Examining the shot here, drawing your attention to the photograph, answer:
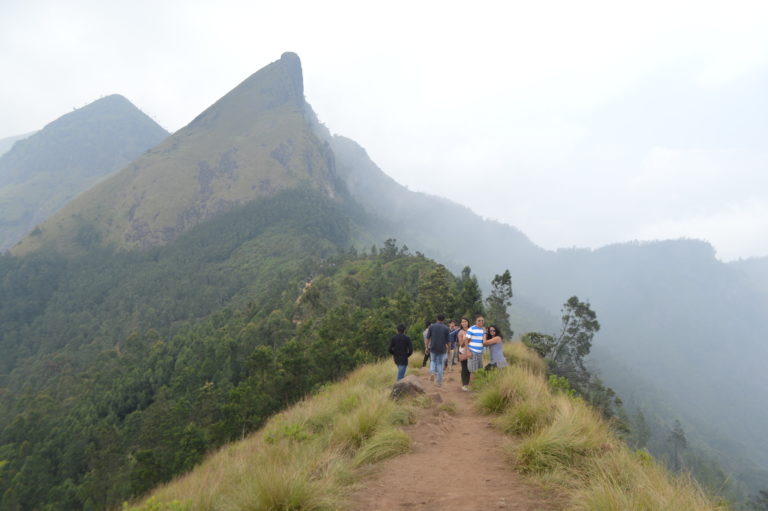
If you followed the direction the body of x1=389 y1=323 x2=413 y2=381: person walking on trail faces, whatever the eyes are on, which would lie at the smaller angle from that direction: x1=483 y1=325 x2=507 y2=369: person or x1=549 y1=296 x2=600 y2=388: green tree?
the green tree

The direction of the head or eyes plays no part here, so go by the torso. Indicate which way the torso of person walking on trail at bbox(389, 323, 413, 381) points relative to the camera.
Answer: away from the camera

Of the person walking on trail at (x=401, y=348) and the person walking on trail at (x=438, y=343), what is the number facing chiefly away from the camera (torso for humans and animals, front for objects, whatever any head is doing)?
2

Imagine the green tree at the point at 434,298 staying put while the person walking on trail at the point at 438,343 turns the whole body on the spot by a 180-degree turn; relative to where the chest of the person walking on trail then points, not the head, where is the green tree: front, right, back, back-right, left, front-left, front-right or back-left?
back

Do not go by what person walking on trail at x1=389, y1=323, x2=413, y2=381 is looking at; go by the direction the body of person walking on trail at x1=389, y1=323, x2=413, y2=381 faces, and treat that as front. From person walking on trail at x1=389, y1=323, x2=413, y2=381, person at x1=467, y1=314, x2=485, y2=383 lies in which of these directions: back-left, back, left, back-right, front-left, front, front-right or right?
right

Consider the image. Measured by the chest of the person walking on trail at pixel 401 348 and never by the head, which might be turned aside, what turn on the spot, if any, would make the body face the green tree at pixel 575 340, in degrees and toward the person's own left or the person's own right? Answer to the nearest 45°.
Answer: approximately 45° to the person's own right

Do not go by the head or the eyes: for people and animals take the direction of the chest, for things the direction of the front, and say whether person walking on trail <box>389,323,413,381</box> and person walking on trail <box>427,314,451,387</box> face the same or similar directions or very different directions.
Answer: same or similar directions

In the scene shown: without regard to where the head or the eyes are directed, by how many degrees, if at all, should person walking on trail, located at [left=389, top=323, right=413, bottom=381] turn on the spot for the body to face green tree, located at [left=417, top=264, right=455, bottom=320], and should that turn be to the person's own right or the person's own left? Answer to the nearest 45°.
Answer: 0° — they already face it

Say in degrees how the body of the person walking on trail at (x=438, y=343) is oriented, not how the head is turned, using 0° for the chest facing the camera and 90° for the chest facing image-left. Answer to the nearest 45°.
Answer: approximately 180°

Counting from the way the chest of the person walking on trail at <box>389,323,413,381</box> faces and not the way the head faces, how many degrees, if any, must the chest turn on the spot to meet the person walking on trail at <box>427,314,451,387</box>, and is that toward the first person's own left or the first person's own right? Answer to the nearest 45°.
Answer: approximately 45° to the first person's own right

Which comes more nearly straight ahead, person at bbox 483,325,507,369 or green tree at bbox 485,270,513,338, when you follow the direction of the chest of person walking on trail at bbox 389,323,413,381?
the green tree
